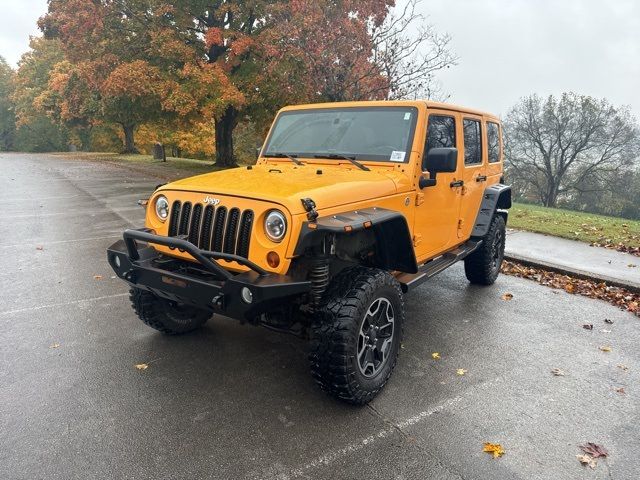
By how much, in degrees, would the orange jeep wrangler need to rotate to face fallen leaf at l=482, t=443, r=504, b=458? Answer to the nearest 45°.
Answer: approximately 90° to its left

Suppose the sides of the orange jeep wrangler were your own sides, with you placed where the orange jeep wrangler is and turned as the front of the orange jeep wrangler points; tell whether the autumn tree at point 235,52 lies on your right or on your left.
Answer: on your right

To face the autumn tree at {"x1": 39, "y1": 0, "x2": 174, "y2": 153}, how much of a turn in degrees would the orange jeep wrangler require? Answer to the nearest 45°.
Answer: approximately 90° to its right

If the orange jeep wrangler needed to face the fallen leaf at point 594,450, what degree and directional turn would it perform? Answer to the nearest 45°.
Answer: approximately 90° to its left

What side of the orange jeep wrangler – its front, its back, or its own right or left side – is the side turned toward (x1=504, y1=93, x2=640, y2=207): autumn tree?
back

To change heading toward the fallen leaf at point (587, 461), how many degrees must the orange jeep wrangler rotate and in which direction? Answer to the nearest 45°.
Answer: approximately 90° to its left

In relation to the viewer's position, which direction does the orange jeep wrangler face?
facing the viewer and to the left of the viewer

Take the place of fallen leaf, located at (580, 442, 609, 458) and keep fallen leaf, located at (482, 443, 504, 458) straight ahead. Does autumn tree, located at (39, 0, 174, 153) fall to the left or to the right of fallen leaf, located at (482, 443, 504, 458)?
right

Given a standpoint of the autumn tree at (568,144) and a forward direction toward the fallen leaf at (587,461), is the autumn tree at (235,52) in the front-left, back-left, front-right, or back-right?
front-right
